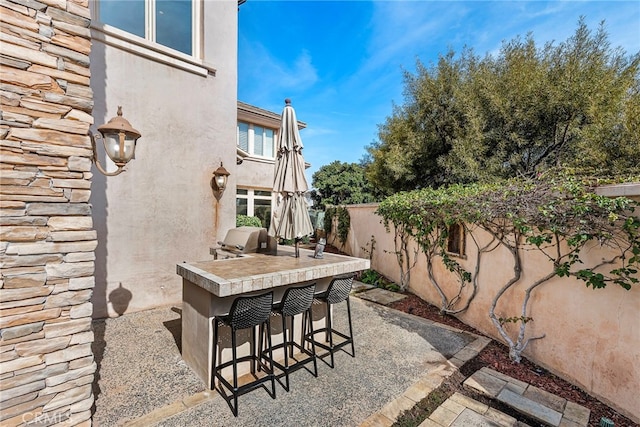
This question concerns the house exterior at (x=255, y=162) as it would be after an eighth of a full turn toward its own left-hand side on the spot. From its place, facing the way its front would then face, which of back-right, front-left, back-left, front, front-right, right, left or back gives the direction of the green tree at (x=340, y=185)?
front-left

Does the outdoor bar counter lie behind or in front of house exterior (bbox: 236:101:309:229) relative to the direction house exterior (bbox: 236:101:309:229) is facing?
in front

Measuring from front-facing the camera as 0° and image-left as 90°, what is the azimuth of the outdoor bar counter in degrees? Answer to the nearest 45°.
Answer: approximately 315°

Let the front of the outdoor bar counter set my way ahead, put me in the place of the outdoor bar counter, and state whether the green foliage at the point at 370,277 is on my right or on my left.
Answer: on my left

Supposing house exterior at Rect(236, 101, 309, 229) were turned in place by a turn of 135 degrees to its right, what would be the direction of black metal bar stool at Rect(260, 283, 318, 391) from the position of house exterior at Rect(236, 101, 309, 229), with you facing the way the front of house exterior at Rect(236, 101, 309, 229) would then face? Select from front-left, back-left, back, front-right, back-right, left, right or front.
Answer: left

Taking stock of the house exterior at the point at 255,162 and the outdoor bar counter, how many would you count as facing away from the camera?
0

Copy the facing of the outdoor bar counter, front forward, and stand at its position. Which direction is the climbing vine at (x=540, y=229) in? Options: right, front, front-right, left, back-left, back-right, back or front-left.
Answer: front-left

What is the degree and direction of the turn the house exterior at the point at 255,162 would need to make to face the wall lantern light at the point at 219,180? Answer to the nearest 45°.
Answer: approximately 45° to its right

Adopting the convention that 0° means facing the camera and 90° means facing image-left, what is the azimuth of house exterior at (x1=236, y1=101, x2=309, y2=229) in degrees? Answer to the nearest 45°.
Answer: approximately 315°
